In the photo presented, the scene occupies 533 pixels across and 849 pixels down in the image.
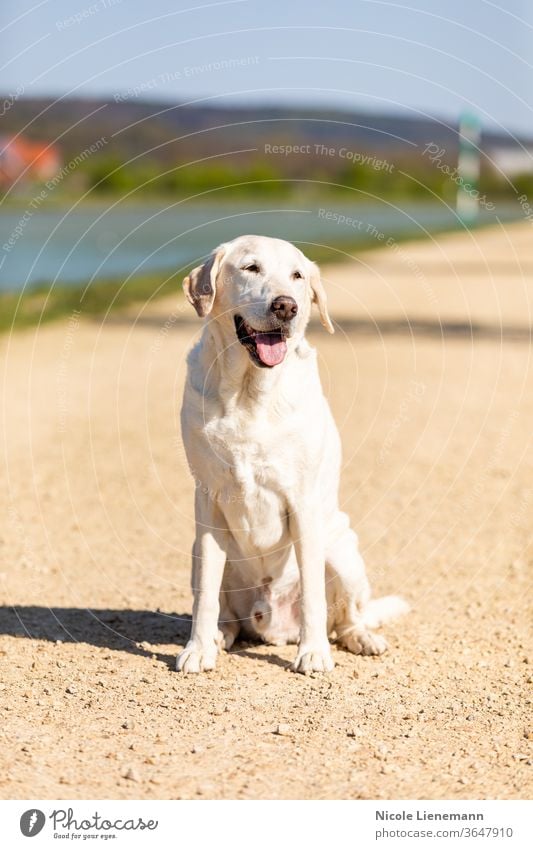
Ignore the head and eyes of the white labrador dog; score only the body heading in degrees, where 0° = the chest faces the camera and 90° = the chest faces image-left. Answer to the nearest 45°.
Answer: approximately 0°
